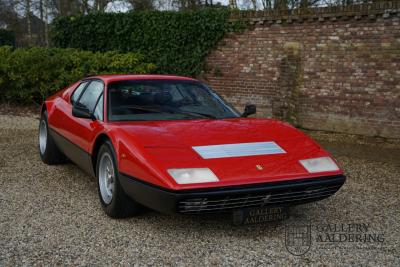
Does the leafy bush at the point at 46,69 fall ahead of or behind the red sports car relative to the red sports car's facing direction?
behind

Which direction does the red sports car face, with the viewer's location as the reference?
facing the viewer and to the right of the viewer
